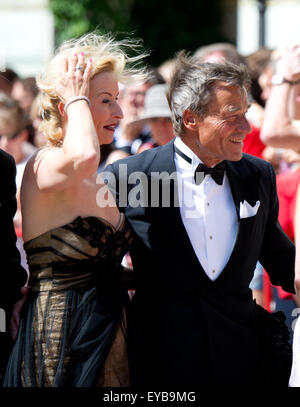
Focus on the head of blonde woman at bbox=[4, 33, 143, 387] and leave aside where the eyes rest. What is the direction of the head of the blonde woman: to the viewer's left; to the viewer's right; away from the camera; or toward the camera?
to the viewer's right

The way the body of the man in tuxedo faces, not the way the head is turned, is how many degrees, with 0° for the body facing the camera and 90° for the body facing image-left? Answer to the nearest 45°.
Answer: approximately 315°

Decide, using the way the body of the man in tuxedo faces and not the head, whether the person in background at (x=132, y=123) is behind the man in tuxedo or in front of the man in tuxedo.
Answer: behind

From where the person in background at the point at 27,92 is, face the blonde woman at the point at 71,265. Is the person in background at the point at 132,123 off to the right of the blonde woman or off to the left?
left

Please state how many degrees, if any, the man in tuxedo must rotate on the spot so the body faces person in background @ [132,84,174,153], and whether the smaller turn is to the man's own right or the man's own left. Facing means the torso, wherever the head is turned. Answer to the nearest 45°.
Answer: approximately 135° to the man's own left

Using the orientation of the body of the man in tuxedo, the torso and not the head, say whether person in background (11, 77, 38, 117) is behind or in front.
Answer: behind

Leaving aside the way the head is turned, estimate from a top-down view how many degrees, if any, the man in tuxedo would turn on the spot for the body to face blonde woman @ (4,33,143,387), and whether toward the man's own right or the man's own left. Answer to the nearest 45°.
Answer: approximately 90° to the man's own right
